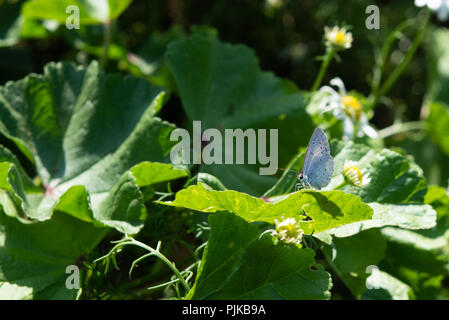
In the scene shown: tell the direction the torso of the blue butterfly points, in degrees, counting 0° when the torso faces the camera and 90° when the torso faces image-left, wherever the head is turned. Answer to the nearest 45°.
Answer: approximately 90°

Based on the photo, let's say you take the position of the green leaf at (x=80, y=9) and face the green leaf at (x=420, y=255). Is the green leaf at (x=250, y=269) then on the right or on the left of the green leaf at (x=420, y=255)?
right

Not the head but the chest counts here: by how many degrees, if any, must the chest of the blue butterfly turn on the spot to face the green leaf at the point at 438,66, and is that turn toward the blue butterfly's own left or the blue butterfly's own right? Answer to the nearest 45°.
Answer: approximately 90° to the blue butterfly's own right

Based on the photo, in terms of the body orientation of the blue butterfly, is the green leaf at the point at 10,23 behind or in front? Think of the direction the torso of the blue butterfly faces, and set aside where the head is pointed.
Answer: in front

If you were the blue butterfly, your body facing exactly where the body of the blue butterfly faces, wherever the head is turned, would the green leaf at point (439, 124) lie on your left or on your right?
on your right
